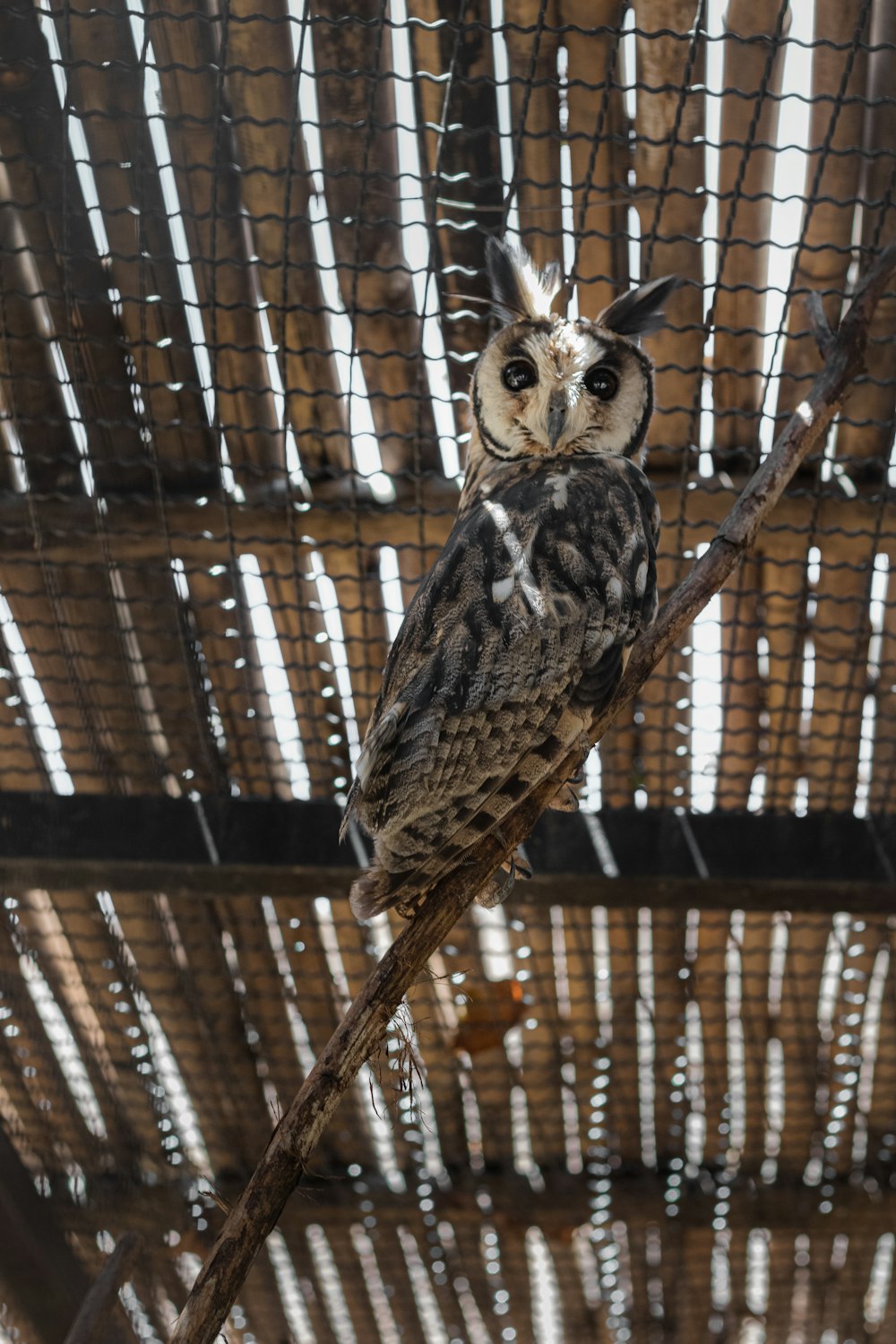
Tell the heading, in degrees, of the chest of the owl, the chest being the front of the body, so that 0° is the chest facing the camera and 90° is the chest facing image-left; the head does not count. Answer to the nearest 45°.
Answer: approximately 225°
